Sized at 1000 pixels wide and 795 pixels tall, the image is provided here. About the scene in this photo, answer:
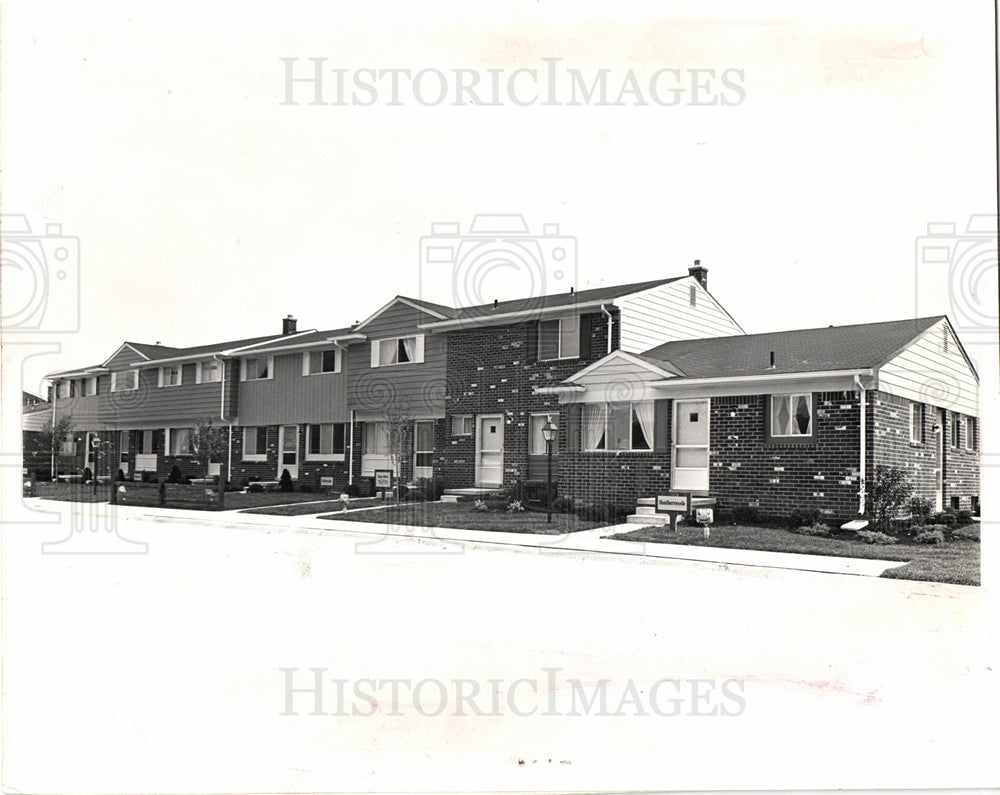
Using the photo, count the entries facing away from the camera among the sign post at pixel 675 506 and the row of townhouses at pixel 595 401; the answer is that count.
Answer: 0

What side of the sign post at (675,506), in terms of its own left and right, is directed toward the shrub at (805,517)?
left

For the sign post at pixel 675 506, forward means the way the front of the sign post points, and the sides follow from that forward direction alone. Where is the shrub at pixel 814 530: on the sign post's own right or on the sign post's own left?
on the sign post's own left

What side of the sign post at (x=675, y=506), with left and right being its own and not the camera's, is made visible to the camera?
front

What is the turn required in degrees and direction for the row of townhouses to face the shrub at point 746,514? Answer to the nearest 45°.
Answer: approximately 90° to its left

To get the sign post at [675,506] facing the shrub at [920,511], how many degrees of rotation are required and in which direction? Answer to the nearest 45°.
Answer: approximately 90° to its left

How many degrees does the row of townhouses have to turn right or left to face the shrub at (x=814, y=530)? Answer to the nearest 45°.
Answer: approximately 90° to its left

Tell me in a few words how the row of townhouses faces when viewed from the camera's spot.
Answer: facing the viewer and to the left of the viewer
